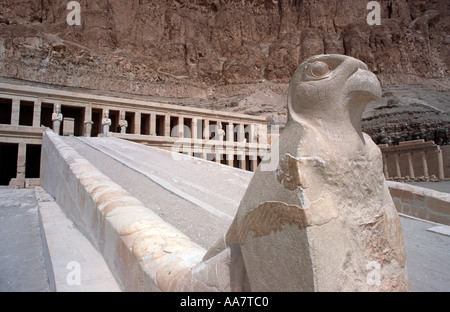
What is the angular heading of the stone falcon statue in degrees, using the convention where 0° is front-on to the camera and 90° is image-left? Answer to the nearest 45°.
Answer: approximately 315°
